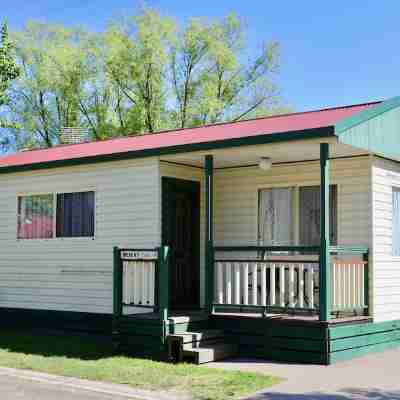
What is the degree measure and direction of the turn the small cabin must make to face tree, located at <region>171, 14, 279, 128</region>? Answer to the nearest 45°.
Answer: approximately 135° to its right

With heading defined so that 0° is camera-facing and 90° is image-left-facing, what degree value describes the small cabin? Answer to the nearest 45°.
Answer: approximately 45°

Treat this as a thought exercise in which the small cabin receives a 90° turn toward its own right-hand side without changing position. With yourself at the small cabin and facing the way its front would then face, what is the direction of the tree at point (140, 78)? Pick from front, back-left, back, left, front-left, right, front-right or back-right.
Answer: front-right

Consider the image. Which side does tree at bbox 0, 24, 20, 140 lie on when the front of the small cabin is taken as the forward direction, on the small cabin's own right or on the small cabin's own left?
on the small cabin's own right

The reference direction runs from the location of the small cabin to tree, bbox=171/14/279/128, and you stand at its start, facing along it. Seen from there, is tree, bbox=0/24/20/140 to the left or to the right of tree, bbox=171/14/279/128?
left
